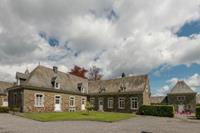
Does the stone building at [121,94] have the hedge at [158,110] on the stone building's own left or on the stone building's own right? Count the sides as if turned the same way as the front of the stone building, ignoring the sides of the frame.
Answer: on the stone building's own left

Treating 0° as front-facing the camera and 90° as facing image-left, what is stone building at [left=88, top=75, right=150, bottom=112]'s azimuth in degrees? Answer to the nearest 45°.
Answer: approximately 45°

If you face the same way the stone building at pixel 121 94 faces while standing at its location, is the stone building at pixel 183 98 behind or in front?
behind

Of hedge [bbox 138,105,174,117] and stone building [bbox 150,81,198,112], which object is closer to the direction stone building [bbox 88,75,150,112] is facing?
the hedge
